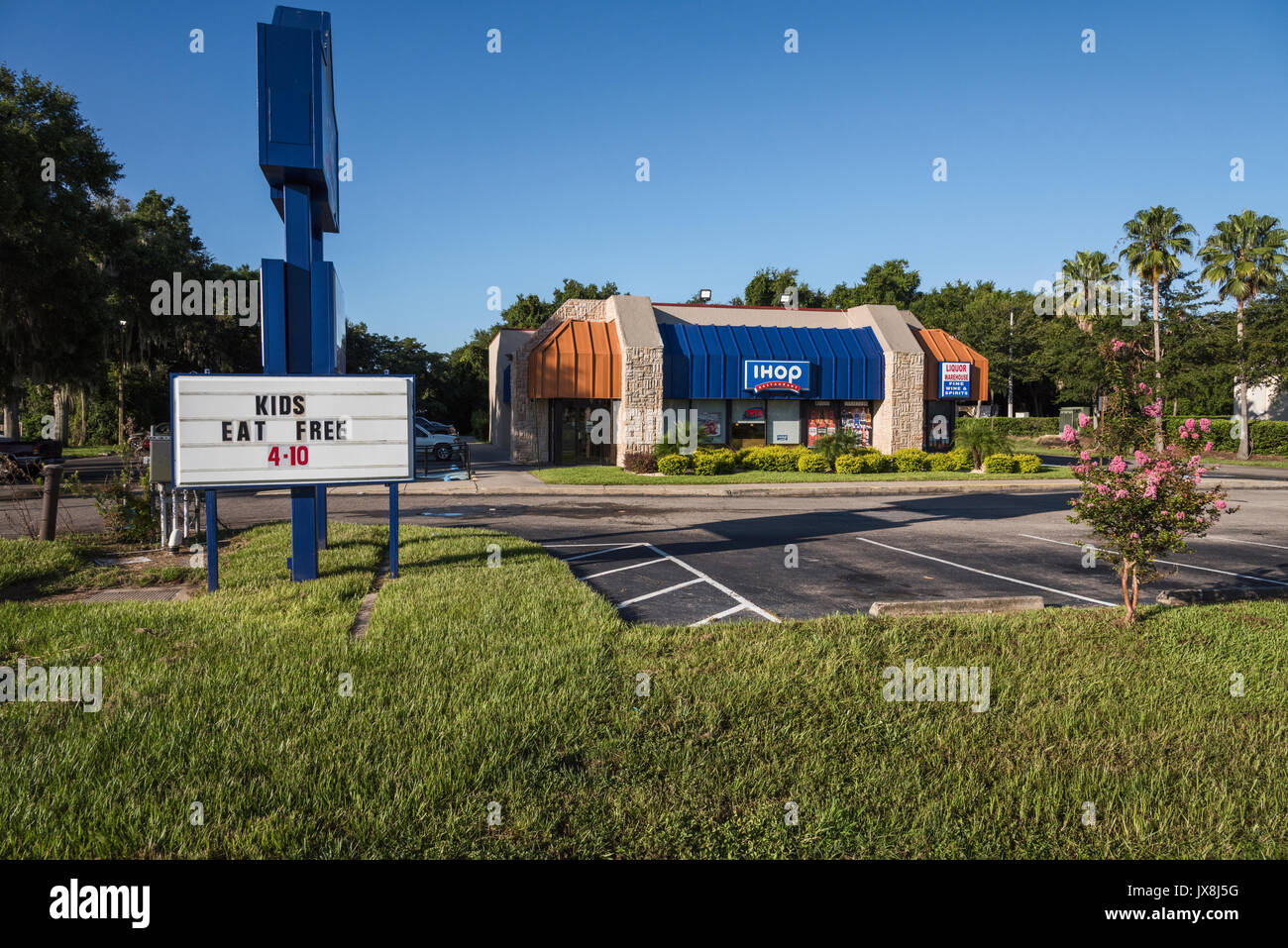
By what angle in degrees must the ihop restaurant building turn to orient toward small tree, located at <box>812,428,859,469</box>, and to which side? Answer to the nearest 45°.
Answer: approximately 45° to its left

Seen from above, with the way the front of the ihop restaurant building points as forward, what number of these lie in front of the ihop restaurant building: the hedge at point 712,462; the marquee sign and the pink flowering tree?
3

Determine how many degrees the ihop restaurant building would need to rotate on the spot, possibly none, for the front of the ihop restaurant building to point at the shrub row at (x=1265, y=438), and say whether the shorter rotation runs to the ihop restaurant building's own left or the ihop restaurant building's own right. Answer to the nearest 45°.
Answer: approximately 135° to the ihop restaurant building's own left

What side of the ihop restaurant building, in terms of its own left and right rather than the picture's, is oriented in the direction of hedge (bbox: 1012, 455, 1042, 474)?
left

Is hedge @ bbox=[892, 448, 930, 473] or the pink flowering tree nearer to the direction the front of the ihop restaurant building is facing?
the pink flowering tree

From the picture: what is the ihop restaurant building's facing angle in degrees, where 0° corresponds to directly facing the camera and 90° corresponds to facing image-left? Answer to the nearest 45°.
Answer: approximately 0°

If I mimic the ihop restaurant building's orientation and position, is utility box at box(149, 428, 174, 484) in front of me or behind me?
in front

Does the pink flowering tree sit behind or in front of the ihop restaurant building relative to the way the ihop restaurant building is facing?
in front

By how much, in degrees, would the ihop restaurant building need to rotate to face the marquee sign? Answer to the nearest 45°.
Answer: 0° — it already faces it

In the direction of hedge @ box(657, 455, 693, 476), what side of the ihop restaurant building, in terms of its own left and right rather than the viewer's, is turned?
front

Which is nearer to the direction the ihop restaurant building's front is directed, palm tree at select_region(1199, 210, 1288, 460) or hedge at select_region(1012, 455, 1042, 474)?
the hedge

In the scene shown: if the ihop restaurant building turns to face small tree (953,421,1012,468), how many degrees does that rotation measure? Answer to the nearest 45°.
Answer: approximately 90° to its left
